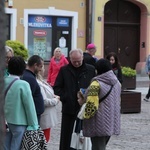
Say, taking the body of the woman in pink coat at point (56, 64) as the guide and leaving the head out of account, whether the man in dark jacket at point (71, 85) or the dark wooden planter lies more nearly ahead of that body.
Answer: the man in dark jacket

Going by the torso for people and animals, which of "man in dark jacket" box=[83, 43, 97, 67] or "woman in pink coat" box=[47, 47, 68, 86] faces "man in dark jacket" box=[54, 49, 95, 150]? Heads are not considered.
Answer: the woman in pink coat

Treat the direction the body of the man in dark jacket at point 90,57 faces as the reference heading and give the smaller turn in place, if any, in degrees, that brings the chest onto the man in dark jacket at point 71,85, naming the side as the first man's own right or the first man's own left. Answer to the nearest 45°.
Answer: approximately 90° to the first man's own right

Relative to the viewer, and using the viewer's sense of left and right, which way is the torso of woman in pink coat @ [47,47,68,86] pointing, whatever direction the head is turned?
facing the viewer

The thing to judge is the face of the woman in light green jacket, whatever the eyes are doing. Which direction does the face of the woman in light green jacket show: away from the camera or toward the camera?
away from the camera

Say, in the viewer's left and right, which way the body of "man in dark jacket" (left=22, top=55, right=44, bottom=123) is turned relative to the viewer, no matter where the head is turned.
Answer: facing to the right of the viewer

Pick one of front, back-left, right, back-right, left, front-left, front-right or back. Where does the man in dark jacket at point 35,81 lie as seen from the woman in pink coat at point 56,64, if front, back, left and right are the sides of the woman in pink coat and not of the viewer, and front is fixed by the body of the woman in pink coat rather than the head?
front

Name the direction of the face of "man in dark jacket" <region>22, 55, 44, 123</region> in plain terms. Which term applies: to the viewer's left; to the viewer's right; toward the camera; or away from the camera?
to the viewer's right

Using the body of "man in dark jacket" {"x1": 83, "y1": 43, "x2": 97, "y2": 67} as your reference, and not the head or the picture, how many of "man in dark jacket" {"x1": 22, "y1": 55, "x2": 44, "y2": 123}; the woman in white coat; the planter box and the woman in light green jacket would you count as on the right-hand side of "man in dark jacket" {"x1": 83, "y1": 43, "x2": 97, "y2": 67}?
3
